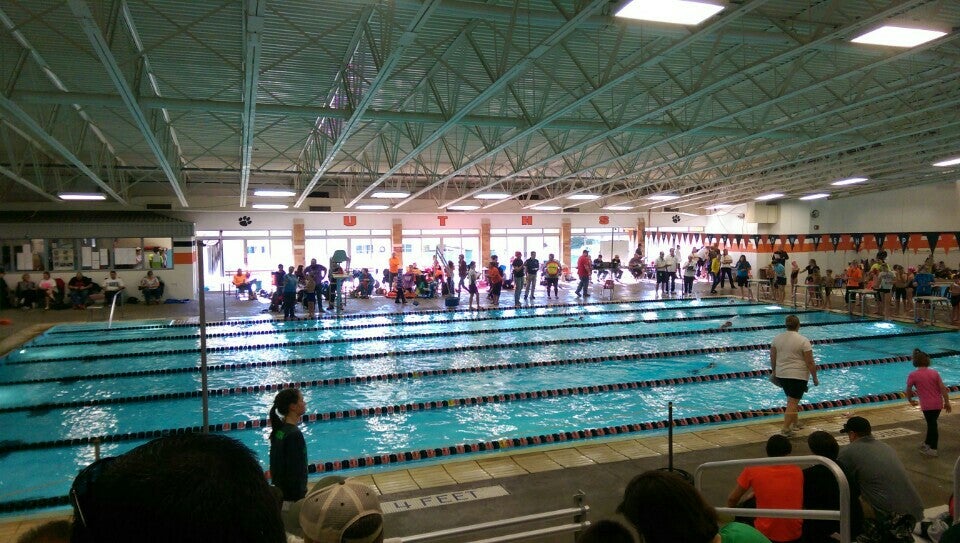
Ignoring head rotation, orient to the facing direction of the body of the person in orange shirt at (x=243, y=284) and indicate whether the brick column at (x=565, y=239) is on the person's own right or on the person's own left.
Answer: on the person's own left

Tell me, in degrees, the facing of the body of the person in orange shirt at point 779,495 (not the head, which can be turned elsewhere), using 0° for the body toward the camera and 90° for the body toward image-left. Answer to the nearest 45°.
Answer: approximately 180°

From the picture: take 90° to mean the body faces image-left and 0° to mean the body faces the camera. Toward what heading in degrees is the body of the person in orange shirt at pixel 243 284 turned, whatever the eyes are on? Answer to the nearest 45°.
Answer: approximately 315°

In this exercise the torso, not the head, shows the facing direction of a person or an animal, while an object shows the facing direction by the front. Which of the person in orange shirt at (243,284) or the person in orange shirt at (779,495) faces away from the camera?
the person in orange shirt at (779,495)

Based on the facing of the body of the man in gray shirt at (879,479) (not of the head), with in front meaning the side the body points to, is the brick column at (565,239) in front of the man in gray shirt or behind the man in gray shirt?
in front

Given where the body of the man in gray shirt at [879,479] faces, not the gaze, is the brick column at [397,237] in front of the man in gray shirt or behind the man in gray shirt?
in front

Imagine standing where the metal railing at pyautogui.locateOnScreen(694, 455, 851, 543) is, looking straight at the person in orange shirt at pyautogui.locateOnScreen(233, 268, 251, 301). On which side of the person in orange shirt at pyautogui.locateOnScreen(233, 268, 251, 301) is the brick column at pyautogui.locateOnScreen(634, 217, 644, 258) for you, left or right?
right

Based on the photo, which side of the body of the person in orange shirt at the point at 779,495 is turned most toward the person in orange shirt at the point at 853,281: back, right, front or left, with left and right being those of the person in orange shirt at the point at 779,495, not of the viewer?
front

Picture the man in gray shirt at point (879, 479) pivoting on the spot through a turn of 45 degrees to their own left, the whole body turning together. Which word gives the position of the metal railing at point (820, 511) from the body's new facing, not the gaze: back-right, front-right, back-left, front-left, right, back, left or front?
left

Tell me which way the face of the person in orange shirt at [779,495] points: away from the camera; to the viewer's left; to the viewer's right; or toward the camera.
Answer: away from the camera

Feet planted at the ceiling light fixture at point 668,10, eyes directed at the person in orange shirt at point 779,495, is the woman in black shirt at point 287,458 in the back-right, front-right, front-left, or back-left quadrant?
front-right

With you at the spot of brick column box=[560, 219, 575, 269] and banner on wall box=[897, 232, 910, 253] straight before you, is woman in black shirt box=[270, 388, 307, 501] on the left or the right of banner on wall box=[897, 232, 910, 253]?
right

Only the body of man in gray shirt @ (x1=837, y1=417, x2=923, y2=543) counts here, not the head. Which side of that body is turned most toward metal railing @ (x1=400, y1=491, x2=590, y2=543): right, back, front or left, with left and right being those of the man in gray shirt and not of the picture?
left

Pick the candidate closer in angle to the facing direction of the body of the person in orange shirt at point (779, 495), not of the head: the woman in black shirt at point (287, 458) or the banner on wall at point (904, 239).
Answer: the banner on wall

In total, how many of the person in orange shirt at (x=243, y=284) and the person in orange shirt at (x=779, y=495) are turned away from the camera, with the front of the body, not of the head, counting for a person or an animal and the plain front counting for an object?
1

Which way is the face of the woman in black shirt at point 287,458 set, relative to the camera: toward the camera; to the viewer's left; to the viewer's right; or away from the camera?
to the viewer's right

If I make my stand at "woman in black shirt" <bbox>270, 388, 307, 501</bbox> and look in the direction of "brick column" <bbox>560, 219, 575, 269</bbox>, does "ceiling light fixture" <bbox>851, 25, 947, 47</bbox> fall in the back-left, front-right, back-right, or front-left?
front-right
